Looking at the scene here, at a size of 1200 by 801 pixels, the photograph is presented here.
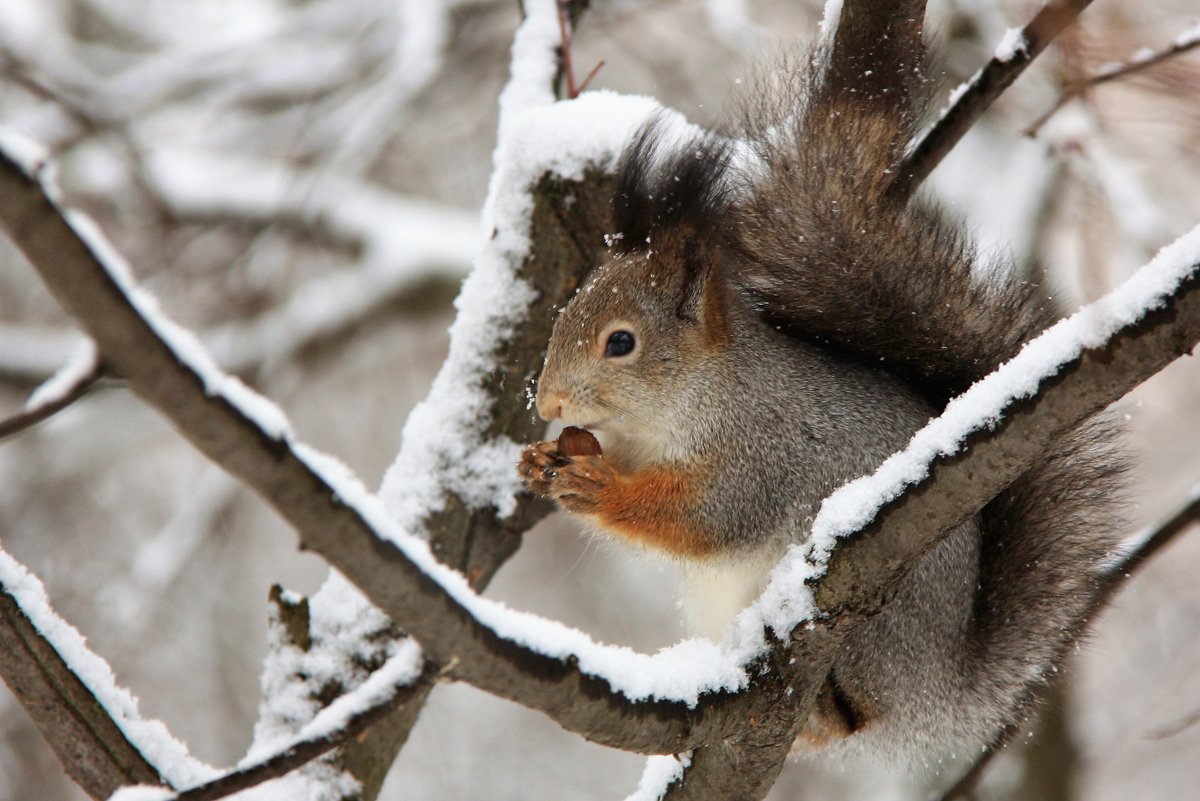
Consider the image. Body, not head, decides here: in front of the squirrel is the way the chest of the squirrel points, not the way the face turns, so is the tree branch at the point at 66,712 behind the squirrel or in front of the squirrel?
in front

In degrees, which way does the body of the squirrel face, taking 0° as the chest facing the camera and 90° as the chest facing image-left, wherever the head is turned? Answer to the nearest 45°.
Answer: approximately 90°

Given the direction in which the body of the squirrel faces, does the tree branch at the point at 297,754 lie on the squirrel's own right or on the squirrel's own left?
on the squirrel's own left

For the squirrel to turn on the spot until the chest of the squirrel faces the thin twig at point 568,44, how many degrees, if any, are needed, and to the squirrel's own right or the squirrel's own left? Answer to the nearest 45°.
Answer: approximately 45° to the squirrel's own right

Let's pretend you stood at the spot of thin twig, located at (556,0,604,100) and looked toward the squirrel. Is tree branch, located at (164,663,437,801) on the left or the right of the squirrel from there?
right
